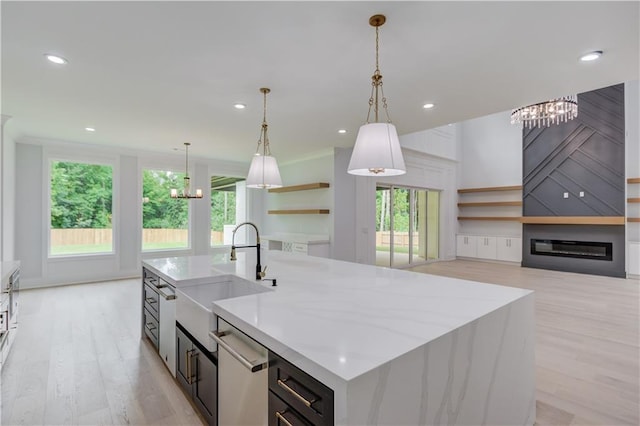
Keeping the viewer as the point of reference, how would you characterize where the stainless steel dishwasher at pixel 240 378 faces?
facing the viewer and to the left of the viewer

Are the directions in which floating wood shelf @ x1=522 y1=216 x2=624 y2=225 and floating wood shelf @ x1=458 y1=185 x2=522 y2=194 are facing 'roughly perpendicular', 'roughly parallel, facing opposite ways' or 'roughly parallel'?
roughly parallel

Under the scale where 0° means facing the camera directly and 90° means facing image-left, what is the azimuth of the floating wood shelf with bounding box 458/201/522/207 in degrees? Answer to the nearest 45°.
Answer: approximately 0°

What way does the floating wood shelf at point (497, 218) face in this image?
toward the camera

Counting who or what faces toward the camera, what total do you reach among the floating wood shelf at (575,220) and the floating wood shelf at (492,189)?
2

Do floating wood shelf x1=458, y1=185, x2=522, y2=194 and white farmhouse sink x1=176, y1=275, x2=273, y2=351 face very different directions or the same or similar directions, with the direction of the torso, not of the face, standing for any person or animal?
same or similar directions

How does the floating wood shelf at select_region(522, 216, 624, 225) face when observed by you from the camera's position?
facing the viewer

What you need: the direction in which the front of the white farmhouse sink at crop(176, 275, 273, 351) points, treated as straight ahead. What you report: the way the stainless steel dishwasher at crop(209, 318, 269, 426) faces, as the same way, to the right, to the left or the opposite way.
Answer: the same way

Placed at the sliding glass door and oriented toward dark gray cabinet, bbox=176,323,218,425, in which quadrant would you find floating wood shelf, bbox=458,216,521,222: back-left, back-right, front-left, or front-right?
back-left

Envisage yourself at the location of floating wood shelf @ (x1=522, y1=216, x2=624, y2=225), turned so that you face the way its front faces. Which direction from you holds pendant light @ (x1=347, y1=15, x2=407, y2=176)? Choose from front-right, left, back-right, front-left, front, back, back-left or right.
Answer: front

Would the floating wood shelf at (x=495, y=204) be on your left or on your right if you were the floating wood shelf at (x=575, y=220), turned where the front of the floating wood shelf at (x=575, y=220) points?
on your right

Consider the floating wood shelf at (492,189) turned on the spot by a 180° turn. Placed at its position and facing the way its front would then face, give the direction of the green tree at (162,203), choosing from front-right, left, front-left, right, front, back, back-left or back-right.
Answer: back-left

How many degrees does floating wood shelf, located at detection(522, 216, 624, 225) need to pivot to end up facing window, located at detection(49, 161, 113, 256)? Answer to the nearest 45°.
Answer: approximately 45° to its right

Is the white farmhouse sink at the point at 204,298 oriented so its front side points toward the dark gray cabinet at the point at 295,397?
no

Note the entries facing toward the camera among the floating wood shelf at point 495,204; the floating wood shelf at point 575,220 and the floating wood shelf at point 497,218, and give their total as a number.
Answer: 3

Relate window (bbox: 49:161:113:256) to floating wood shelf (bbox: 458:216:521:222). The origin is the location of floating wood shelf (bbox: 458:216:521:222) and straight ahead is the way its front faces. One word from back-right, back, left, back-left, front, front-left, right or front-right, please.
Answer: front-right
